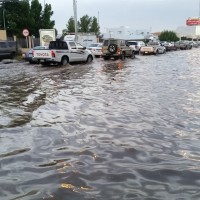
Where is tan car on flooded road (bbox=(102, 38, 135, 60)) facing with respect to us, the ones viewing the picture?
facing away from the viewer and to the right of the viewer

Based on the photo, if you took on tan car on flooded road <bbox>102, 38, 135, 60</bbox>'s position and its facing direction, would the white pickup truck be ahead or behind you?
behind

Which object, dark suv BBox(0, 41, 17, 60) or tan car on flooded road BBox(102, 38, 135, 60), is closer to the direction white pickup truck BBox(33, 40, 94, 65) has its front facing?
the tan car on flooded road

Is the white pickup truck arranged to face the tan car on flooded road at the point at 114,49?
yes
